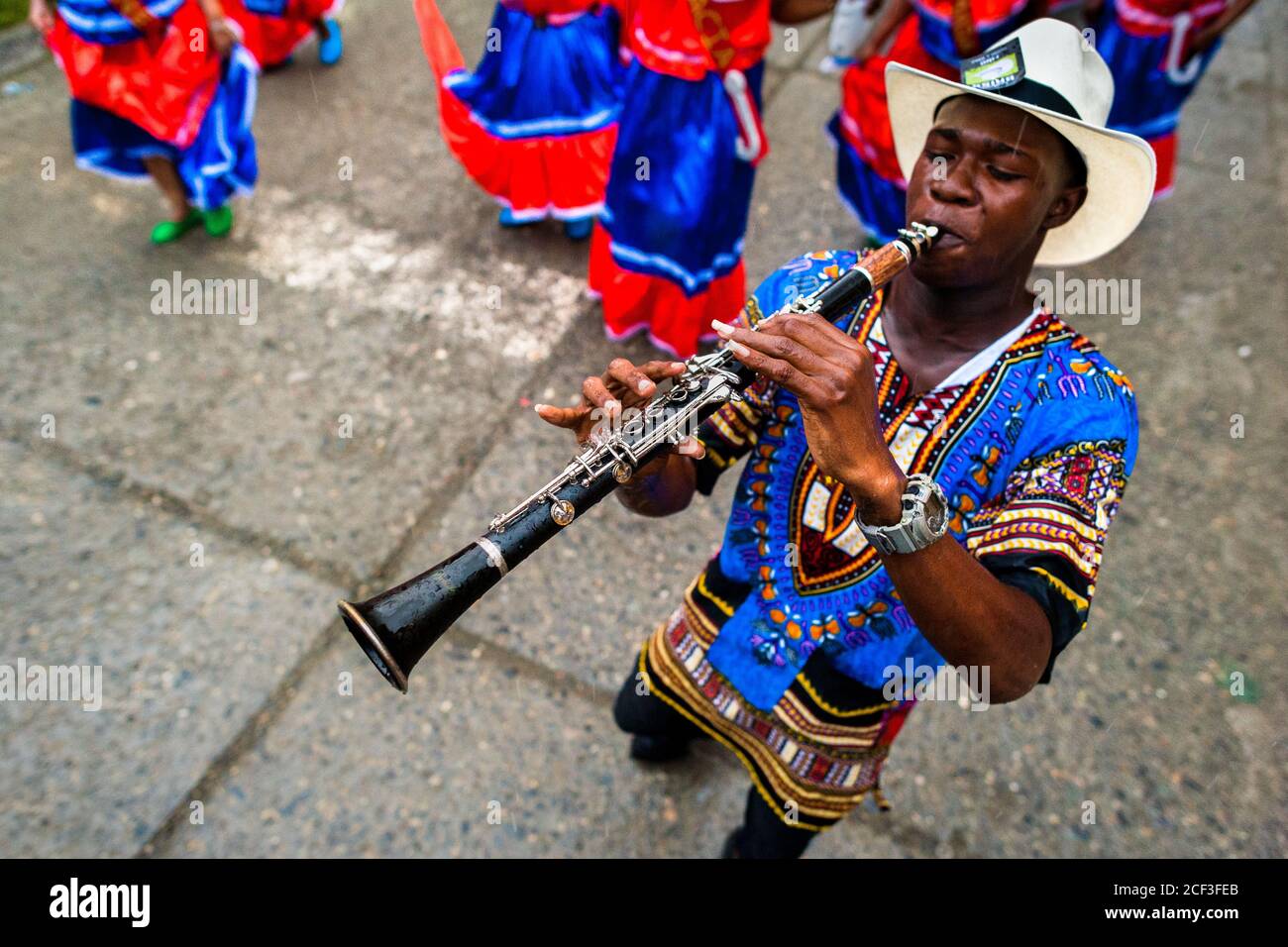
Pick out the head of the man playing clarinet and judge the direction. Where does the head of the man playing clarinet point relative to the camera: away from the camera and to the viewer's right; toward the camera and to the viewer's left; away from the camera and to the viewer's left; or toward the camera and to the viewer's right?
toward the camera and to the viewer's left
